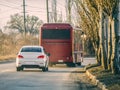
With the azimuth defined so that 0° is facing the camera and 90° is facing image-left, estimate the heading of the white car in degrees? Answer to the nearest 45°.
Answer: approximately 180°

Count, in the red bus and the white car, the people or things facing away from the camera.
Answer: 2

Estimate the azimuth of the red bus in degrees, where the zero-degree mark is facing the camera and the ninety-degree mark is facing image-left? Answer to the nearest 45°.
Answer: approximately 180°

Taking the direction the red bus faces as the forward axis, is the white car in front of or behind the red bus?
behind

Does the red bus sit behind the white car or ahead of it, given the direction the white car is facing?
ahead
